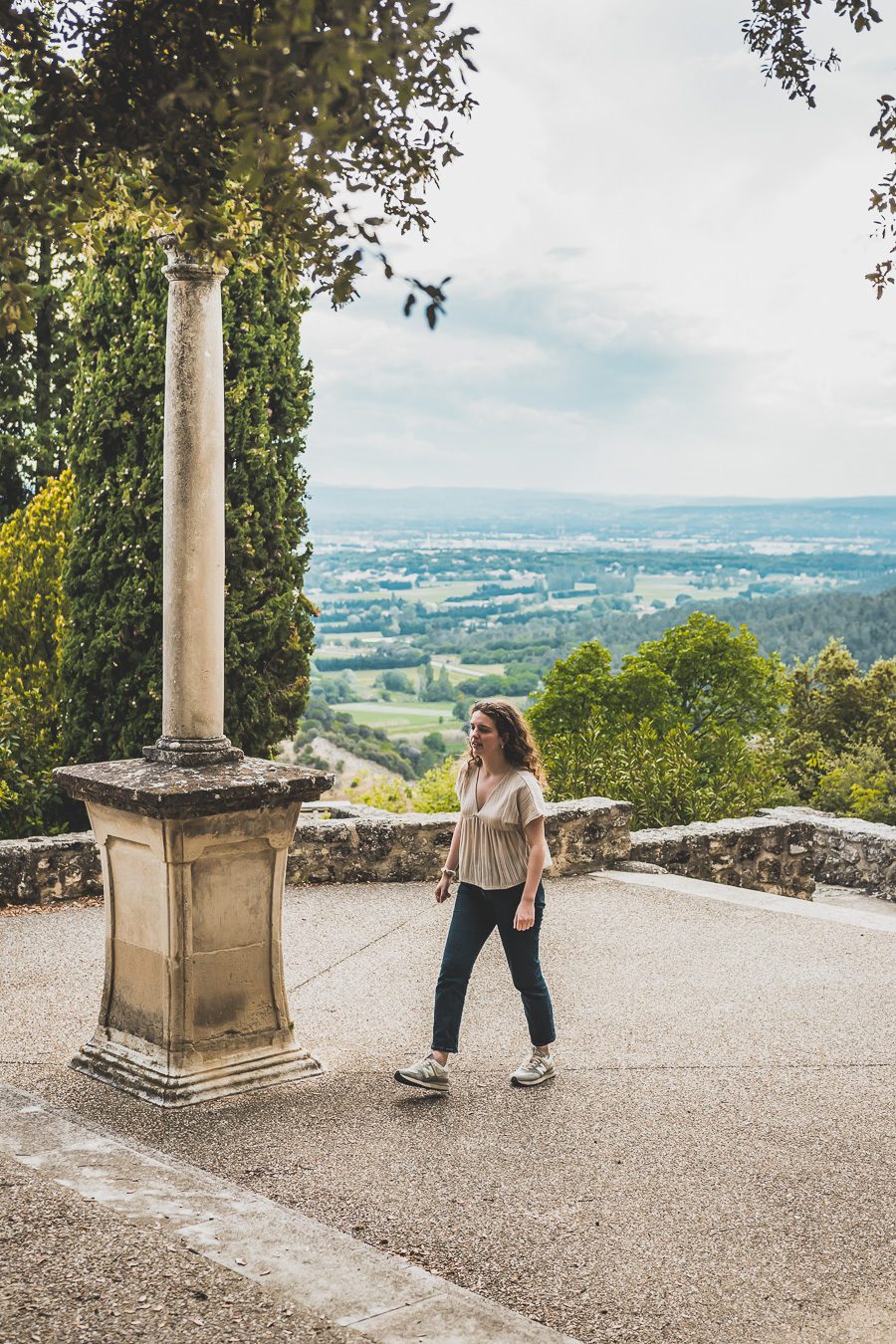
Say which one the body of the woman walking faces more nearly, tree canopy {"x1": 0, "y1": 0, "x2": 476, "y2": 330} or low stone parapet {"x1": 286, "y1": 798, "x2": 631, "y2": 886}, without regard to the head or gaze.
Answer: the tree canopy

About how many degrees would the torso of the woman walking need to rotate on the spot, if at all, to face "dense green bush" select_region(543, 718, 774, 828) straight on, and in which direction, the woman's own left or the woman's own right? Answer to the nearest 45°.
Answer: approximately 135° to the woman's own right

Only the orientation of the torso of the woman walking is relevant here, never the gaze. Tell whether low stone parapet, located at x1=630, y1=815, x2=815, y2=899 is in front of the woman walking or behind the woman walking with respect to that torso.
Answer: behind

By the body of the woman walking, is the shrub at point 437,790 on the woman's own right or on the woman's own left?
on the woman's own right

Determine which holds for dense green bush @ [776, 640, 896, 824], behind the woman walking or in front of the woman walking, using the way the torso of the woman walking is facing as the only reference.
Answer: behind

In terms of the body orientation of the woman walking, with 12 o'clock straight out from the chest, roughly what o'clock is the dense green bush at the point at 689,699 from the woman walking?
The dense green bush is roughly at 5 o'clock from the woman walking.

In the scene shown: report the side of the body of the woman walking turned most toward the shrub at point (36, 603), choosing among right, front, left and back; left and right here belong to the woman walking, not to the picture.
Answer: right

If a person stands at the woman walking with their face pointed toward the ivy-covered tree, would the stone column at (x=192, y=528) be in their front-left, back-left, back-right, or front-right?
front-left

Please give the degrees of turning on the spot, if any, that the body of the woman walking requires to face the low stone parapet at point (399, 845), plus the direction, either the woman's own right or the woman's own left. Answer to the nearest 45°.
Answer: approximately 135° to the woman's own right

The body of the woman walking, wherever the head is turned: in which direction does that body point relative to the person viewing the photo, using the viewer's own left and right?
facing the viewer and to the left of the viewer
